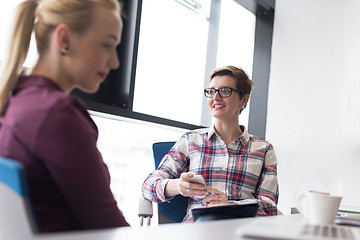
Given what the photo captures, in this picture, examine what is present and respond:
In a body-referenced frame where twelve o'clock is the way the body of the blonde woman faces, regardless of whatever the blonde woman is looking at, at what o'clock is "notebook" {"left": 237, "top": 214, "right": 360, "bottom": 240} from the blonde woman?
The notebook is roughly at 1 o'clock from the blonde woman.

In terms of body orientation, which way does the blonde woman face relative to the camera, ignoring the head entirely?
to the viewer's right

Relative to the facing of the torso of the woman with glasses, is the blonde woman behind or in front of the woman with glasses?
in front

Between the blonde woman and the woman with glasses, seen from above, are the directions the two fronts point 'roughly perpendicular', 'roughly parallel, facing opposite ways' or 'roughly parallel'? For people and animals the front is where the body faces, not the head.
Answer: roughly perpendicular

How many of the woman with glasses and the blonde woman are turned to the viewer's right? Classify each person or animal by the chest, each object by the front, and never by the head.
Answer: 1

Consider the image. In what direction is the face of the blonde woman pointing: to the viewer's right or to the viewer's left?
to the viewer's right

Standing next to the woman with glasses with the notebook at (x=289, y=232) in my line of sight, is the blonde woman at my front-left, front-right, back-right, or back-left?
front-right

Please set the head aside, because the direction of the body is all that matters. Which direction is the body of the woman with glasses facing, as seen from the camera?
toward the camera

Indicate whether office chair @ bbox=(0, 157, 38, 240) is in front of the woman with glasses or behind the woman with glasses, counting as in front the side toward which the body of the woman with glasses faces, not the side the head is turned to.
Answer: in front

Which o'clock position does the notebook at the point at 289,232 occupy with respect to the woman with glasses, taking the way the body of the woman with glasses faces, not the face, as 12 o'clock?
The notebook is roughly at 12 o'clock from the woman with glasses.

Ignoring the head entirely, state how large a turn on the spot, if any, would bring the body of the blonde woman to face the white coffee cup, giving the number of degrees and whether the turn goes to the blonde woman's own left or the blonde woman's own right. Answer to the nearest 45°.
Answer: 0° — they already face it

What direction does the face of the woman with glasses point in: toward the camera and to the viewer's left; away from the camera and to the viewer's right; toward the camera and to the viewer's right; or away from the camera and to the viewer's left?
toward the camera and to the viewer's left
